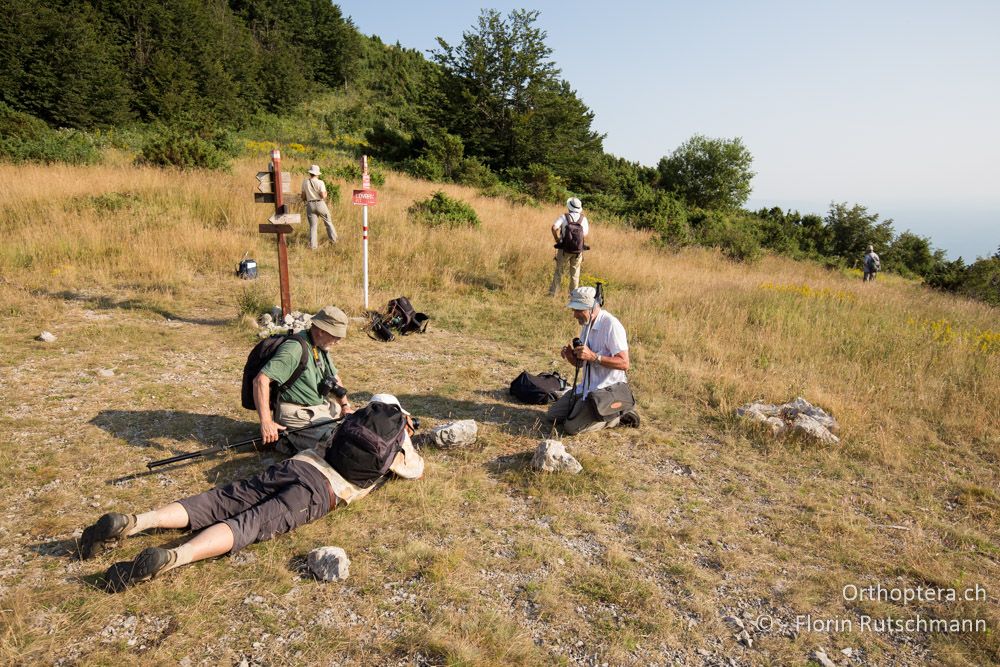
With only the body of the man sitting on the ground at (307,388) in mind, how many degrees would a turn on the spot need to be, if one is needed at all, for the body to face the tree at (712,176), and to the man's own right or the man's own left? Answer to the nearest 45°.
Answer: approximately 90° to the man's own left

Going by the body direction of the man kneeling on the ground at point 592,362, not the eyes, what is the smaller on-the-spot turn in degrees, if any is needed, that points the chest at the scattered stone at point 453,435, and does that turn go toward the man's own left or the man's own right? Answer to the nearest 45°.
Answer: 0° — they already face it

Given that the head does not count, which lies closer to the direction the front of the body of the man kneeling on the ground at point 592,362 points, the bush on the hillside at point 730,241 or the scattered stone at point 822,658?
the scattered stone

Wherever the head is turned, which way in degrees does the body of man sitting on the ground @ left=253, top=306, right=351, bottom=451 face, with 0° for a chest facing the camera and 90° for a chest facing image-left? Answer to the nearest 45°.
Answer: approximately 315°

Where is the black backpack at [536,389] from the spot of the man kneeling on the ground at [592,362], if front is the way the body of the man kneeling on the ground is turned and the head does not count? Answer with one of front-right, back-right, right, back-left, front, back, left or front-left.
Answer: right

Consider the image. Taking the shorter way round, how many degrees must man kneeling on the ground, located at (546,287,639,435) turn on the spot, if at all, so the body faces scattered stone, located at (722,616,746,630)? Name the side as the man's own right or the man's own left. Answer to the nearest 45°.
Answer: approximately 45° to the man's own left

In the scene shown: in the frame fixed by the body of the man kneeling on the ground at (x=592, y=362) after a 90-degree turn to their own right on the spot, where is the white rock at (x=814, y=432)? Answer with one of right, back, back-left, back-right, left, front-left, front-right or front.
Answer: back-right

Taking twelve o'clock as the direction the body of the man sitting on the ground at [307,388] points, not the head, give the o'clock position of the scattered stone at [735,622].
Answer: The scattered stone is roughly at 12 o'clock from the man sitting on the ground.

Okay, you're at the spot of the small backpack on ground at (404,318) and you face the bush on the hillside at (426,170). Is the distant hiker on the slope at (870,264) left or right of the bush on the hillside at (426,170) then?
right

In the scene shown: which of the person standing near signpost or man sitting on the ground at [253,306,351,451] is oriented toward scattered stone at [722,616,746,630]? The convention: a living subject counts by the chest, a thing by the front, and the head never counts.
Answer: the man sitting on the ground
